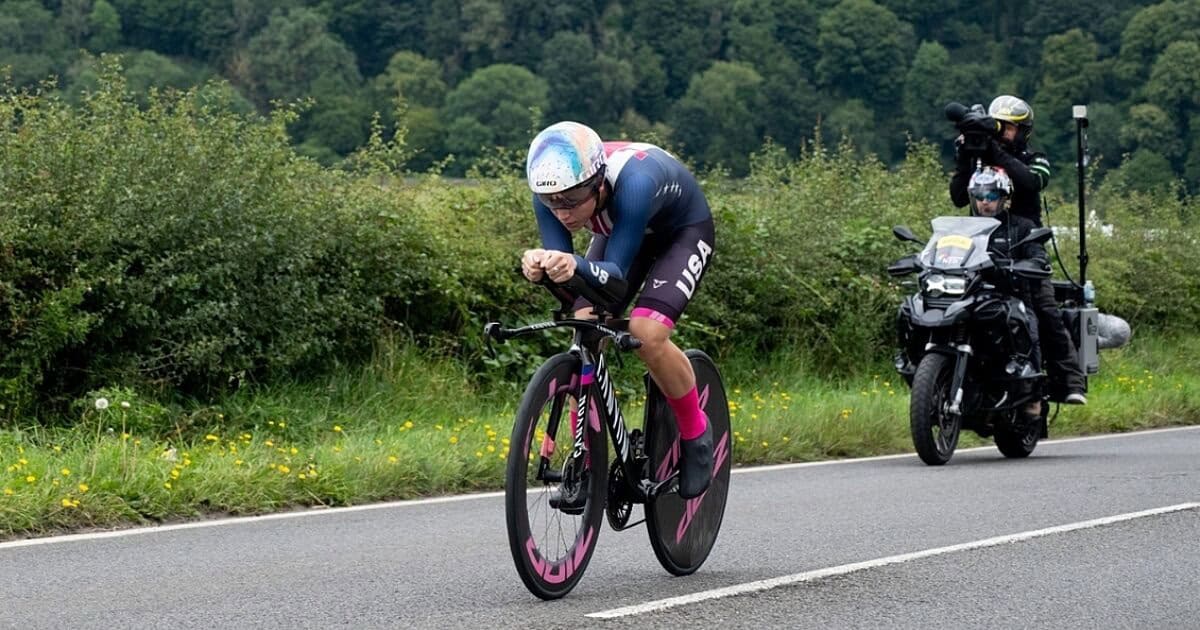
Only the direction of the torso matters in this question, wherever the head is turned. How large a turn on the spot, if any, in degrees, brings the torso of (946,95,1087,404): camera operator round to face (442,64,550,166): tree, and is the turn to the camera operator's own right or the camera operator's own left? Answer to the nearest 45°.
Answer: approximately 90° to the camera operator's own right

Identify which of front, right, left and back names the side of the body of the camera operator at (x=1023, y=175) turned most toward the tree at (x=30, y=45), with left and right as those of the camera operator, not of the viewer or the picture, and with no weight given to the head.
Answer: right

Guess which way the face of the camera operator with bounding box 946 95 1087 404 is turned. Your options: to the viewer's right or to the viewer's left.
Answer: to the viewer's left

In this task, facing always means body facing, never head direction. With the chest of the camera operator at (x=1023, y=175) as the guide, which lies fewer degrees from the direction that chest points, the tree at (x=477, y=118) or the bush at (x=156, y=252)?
the bush

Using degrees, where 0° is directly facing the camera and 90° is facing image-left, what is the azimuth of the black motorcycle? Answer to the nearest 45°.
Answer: approximately 45°

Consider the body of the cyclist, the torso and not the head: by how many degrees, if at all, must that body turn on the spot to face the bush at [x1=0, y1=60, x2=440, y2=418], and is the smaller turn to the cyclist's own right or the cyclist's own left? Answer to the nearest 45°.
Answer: approximately 90° to the cyclist's own right
